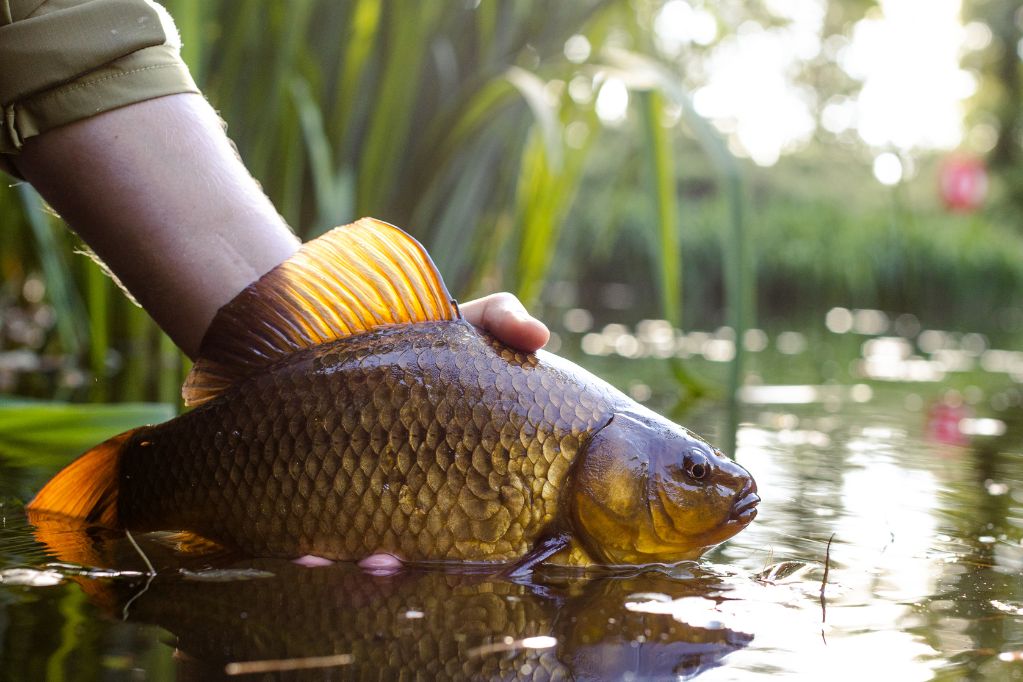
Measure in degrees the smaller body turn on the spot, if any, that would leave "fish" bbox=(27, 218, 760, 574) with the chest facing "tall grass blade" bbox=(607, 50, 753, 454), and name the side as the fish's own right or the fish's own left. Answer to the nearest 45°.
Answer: approximately 45° to the fish's own left

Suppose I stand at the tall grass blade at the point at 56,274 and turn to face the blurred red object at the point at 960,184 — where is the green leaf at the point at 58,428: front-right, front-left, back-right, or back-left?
back-right

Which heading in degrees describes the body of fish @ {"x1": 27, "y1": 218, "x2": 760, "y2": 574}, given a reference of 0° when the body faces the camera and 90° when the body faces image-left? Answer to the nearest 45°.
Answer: approximately 270°

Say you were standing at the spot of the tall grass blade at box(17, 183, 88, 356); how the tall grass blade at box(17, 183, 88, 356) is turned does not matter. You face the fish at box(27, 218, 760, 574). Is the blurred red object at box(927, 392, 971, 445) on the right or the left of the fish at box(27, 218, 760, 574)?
left

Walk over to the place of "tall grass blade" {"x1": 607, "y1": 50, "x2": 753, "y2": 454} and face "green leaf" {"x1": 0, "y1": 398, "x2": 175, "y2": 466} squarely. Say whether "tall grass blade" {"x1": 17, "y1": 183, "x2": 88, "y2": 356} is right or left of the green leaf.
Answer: right

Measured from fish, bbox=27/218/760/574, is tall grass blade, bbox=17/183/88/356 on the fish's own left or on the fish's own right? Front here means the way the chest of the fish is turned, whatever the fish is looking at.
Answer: on the fish's own left

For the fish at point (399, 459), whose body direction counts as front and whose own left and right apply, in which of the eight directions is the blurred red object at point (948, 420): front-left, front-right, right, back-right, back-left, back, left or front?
front-left

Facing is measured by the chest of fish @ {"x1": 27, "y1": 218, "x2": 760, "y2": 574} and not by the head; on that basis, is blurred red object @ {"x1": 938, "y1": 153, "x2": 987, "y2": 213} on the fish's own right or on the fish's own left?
on the fish's own left

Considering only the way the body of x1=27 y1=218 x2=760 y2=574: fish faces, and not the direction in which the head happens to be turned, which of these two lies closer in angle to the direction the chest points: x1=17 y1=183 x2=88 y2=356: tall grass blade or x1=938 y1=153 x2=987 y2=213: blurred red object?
the blurred red object

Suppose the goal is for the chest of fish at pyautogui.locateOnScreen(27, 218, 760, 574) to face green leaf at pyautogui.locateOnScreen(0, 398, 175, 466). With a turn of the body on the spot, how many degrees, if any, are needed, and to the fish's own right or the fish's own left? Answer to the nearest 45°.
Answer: approximately 135° to the fish's own left
